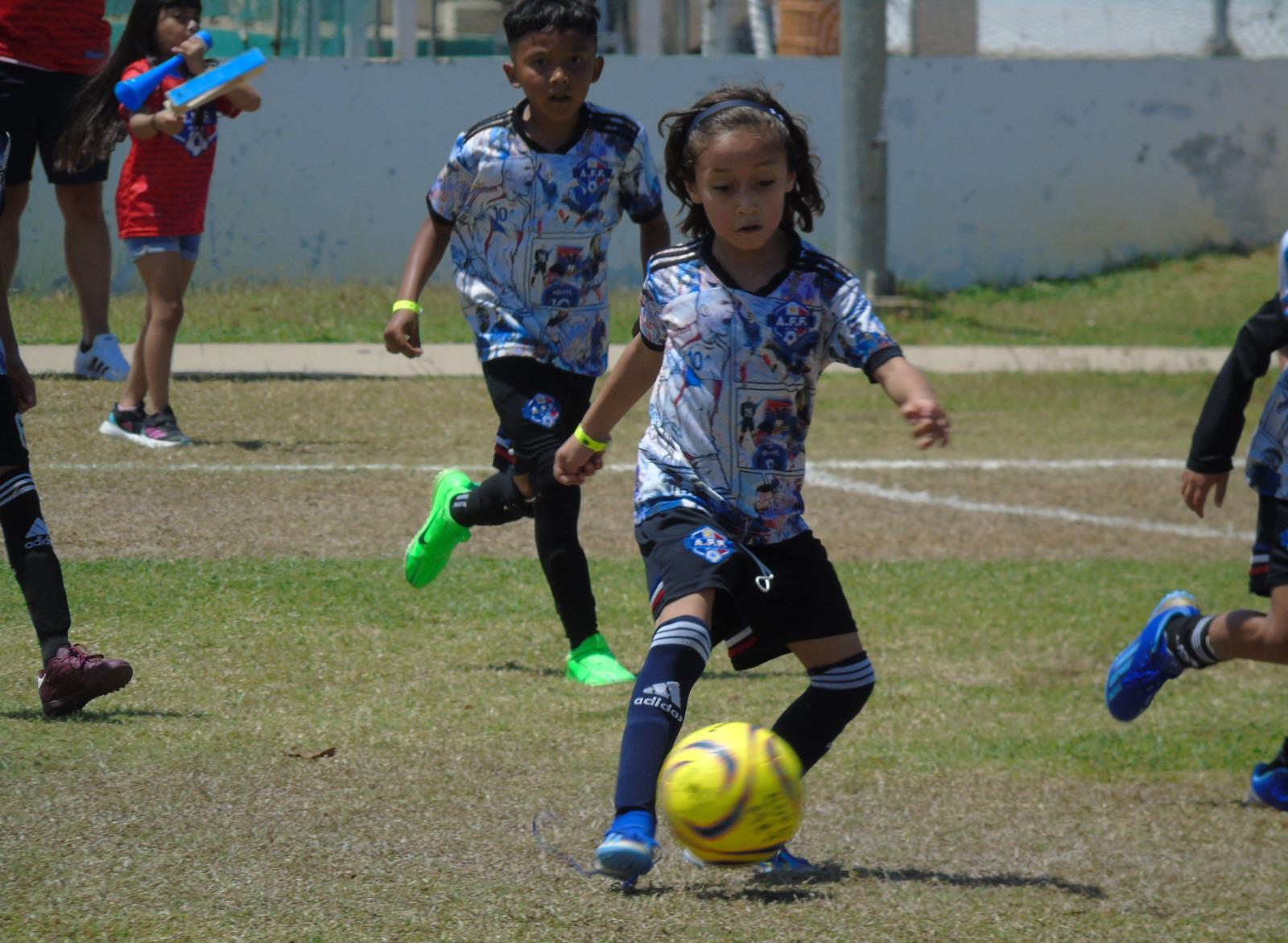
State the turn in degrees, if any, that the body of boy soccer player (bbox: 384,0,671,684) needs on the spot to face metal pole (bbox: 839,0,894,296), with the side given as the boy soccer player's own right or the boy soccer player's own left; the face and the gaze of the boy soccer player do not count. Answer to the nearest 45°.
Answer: approximately 180°

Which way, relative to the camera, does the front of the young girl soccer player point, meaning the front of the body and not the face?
toward the camera

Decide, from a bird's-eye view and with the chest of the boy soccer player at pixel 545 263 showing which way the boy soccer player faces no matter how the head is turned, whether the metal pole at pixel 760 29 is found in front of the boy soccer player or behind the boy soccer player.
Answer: behind

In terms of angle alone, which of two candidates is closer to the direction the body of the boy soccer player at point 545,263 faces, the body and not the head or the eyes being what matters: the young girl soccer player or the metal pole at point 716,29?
the young girl soccer player

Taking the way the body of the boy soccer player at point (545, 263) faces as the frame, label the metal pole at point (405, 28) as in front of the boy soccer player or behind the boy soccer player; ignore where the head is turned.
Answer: behind

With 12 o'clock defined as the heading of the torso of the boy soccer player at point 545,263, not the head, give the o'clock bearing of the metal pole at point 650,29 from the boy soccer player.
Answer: The metal pole is roughly at 6 o'clock from the boy soccer player.

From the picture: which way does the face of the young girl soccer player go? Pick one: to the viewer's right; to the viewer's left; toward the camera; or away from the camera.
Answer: toward the camera

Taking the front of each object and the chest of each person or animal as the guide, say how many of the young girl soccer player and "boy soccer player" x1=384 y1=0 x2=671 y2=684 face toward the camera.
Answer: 2

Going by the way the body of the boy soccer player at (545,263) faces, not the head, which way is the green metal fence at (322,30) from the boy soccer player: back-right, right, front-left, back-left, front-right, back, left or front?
back

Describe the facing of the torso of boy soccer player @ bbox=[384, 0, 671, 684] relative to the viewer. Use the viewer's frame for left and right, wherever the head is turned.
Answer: facing the viewer

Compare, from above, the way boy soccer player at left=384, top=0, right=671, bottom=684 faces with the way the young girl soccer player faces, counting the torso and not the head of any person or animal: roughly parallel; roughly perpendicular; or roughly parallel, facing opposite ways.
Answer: roughly parallel

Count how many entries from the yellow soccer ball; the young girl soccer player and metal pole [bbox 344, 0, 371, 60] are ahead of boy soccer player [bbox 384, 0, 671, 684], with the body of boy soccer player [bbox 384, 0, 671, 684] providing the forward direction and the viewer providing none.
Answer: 2

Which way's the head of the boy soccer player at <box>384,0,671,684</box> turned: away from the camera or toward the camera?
toward the camera

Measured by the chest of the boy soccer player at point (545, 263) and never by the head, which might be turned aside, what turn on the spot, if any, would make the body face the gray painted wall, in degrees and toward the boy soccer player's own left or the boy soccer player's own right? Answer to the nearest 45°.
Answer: approximately 180°

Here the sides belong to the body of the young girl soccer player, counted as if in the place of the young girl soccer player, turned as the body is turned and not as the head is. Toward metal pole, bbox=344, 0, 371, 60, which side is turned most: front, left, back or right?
back
